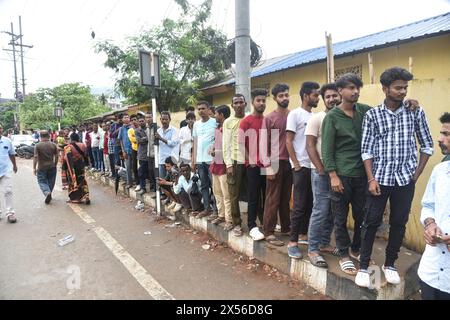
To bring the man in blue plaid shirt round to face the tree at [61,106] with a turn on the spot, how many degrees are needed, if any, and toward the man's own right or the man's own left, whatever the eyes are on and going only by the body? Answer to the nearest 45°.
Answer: approximately 135° to the man's own right

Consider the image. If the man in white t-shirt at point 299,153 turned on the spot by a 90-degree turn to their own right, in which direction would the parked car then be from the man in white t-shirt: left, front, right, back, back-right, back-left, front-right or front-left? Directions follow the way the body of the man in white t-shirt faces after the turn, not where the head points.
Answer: right

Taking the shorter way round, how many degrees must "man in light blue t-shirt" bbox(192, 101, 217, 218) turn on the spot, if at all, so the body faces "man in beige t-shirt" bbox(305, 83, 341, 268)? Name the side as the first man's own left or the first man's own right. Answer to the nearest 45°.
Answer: approximately 90° to the first man's own left

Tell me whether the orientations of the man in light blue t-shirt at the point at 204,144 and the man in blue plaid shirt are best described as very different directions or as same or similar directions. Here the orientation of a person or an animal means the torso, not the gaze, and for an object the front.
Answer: same or similar directions

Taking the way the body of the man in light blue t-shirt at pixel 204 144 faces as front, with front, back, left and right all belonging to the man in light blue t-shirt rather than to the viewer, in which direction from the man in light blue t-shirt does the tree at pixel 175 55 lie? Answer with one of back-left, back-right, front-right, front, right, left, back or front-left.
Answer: back-right

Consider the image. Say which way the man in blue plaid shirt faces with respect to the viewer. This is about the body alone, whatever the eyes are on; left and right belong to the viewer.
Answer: facing the viewer

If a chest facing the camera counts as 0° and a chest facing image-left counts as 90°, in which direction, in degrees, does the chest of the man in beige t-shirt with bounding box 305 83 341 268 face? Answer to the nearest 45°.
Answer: approximately 315°

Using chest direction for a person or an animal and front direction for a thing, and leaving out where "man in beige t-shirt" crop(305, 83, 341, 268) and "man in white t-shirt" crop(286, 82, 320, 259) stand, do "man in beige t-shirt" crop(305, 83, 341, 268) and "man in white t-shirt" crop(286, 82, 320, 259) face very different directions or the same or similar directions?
same or similar directions

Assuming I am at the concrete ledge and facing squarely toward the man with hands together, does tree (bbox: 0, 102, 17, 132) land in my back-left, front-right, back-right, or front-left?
back-right

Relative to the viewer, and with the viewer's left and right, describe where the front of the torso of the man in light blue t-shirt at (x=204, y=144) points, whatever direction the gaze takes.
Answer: facing the viewer and to the left of the viewer

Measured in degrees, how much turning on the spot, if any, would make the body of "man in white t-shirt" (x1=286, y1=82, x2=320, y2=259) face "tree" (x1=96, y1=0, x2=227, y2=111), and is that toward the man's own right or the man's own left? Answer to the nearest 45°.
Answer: approximately 180°

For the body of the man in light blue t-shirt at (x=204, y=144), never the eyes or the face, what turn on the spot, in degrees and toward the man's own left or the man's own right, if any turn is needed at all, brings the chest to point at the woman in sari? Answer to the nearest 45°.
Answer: approximately 90° to the man's own right
